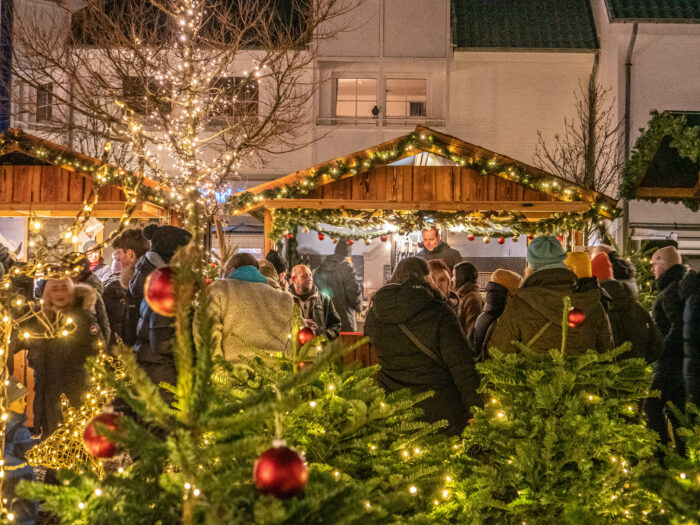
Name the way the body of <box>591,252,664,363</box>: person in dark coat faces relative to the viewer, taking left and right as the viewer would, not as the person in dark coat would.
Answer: facing away from the viewer and to the left of the viewer

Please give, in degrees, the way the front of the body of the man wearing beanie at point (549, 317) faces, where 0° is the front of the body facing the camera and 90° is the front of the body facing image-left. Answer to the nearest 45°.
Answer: approximately 180°

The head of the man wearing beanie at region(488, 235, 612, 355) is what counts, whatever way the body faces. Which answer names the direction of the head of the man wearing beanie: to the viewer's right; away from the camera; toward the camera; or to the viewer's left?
away from the camera

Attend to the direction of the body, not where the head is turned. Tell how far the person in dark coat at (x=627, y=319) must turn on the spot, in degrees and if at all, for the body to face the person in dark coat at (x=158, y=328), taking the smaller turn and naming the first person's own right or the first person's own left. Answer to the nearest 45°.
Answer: approximately 90° to the first person's own left

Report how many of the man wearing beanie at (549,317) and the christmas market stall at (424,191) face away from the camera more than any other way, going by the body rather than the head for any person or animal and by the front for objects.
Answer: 1

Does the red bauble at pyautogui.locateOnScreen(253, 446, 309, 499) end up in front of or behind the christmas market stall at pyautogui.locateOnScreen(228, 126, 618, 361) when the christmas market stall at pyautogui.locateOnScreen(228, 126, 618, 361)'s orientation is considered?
in front

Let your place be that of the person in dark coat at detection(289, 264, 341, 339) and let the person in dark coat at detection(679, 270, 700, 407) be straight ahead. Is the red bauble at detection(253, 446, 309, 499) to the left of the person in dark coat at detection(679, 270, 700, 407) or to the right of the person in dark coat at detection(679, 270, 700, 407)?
right

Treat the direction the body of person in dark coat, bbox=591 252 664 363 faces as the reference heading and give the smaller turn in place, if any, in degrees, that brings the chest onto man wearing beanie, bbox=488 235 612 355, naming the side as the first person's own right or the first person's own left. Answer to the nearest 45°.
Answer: approximately 135° to the first person's own left

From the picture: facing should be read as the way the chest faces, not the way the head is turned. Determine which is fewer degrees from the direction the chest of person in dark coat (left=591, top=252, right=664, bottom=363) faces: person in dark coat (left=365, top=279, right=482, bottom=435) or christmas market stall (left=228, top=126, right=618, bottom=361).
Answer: the christmas market stall

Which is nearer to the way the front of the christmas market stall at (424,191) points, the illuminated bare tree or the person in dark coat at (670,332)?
the person in dark coat

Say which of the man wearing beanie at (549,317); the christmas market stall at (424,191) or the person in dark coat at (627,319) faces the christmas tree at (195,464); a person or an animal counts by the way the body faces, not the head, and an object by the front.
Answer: the christmas market stall

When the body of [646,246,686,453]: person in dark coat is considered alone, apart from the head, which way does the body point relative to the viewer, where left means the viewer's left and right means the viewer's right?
facing to the left of the viewer
